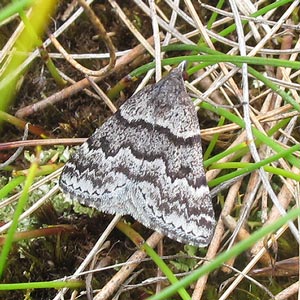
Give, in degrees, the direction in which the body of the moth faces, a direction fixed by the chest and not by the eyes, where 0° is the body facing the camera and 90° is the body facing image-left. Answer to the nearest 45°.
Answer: approximately 180°
